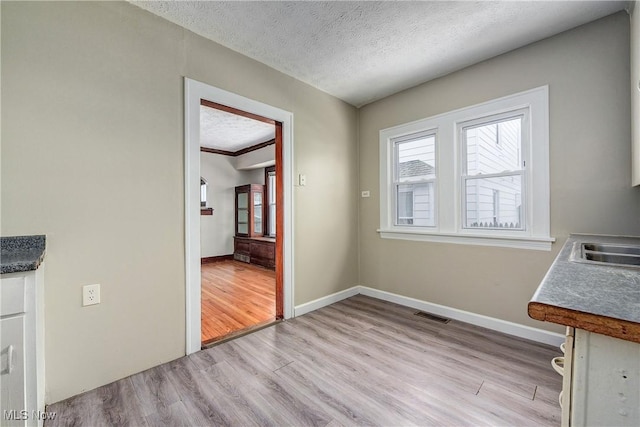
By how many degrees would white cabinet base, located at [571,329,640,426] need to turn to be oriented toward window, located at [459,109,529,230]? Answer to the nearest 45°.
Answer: approximately 90° to its right

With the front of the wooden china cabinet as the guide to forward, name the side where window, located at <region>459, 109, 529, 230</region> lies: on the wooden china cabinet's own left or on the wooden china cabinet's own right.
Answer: on the wooden china cabinet's own left

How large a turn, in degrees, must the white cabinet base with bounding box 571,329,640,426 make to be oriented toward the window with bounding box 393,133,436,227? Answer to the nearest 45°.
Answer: approximately 45° to its right

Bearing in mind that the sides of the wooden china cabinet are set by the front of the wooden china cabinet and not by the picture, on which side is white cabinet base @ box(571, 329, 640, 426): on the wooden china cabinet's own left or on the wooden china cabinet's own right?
on the wooden china cabinet's own left

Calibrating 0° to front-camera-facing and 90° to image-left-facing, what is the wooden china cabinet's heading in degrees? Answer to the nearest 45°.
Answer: approximately 45°

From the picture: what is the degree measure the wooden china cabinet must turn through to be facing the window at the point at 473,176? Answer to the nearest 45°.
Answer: approximately 90° to its left

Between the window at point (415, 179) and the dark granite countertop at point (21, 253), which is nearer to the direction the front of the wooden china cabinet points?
the dark granite countertop

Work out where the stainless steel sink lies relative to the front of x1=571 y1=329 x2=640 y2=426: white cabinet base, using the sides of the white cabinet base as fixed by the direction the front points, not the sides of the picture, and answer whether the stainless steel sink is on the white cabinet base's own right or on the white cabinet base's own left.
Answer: on the white cabinet base's own right

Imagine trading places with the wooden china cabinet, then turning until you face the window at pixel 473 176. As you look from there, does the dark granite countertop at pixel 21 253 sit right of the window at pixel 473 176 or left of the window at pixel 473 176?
right

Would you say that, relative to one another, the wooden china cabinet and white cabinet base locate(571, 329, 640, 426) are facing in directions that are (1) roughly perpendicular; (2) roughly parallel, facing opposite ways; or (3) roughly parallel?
roughly perpendicular

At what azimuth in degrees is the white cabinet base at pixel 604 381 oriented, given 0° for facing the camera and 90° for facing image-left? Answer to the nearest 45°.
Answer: approximately 90°
